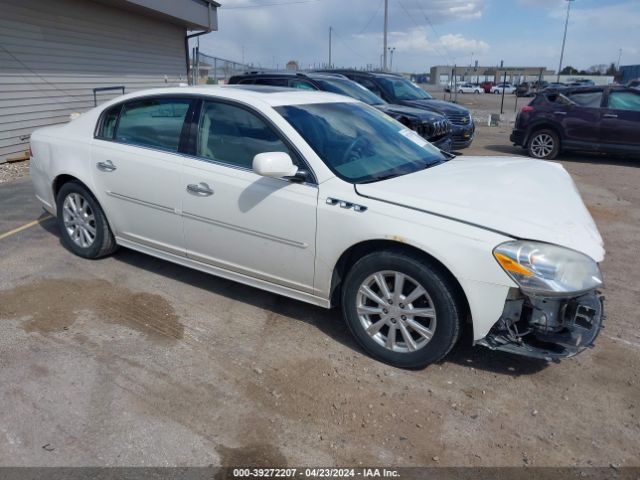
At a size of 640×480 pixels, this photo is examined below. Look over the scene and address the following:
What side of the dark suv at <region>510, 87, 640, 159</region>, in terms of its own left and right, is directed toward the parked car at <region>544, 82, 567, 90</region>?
left

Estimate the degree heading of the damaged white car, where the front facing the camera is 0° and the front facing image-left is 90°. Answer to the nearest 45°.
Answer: approximately 315°

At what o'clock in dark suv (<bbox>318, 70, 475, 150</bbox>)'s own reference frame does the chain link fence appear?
The chain link fence is roughly at 6 o'clock from the dark suv.

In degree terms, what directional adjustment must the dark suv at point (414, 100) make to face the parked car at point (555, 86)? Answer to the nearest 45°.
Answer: approximately 90° to its left

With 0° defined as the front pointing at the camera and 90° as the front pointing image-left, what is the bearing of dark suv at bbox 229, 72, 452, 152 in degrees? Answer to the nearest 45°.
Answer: approximately 315°

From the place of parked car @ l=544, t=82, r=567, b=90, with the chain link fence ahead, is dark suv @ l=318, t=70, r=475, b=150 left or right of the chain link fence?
left

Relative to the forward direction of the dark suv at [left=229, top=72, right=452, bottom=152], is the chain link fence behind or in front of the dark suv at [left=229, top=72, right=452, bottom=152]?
behind

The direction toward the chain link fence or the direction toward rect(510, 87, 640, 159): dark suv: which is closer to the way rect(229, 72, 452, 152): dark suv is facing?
the dark suv

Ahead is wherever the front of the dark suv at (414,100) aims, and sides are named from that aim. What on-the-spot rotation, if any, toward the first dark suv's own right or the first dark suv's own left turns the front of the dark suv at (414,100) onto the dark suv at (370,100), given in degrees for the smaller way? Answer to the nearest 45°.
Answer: approximately 90° to the first dark suv's own right

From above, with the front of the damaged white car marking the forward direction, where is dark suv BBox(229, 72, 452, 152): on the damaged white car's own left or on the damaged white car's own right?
on the damaged white car's own left

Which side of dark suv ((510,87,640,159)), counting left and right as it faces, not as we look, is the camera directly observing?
right
